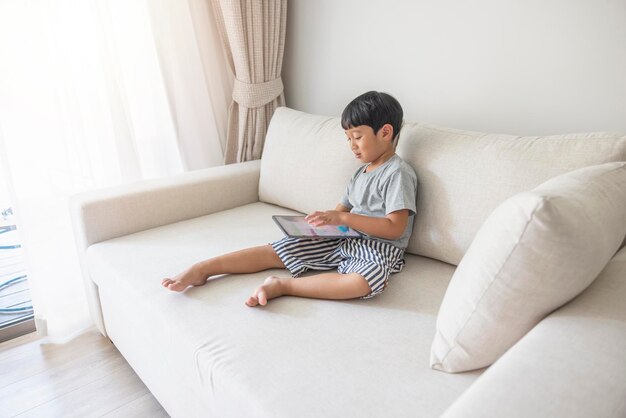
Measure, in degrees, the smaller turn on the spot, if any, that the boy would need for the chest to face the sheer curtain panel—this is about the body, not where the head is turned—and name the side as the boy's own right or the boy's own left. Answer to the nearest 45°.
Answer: approximately 90° to the boy's own right

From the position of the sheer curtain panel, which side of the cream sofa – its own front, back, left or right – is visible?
right

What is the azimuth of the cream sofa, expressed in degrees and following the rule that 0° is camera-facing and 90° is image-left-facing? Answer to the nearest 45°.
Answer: approximately 45°
